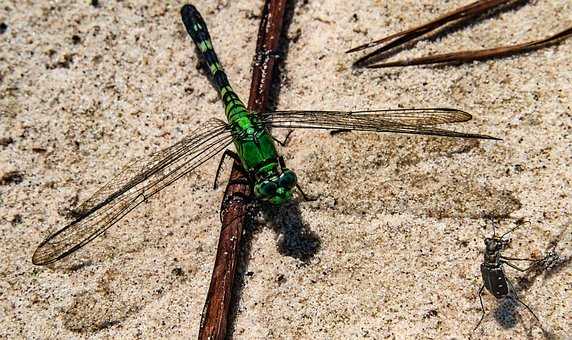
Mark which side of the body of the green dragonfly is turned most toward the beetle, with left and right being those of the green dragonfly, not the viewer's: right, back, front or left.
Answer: front

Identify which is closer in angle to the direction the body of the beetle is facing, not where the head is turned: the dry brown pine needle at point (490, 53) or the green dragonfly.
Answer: the dry brown pine needle

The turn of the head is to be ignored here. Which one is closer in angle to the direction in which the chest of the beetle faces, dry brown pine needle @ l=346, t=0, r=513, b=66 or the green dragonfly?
the dry brown pine needle

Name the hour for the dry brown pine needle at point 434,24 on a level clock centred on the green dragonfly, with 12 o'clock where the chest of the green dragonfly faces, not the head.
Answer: The dry brown pine needle is roughly at 10 o'clock from the green dragonfly.

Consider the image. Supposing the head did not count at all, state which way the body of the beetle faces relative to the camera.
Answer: away from the camera

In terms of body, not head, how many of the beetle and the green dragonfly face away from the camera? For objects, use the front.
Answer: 1

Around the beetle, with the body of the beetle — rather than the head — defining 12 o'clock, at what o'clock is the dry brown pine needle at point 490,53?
The dry brown pine needle is roughly at 12 o'clock from the beetle.

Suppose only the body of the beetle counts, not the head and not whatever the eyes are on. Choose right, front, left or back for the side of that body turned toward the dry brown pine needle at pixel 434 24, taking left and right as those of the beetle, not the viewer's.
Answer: front

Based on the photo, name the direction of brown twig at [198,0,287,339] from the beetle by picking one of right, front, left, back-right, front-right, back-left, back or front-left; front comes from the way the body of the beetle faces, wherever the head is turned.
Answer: left

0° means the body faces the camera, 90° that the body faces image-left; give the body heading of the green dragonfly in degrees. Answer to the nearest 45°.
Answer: approximately 315°

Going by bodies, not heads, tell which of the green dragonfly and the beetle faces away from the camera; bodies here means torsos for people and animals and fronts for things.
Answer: the beetle
